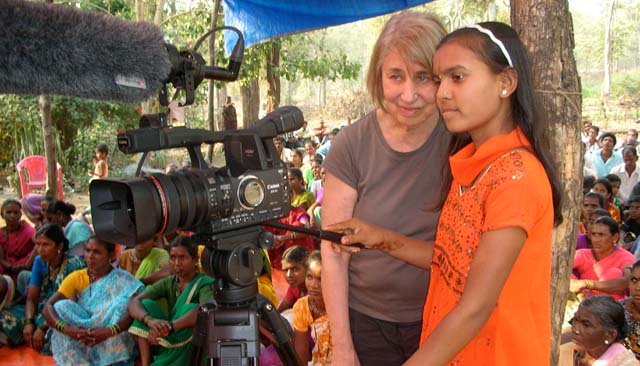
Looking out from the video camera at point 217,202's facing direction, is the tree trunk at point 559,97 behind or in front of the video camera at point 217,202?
behind

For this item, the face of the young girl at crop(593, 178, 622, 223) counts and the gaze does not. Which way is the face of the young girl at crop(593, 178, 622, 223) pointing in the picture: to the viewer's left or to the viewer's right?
to the viewer's left

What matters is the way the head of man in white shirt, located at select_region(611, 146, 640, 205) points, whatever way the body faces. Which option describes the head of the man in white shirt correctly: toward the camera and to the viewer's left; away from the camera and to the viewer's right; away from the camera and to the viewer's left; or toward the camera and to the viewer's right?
toward the camera and to the viewer's left

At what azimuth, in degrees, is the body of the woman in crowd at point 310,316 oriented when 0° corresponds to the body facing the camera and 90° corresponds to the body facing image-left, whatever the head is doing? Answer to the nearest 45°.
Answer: approximately 0°

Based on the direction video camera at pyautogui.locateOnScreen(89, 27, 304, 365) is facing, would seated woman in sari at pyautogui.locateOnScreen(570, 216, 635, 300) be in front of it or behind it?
behind

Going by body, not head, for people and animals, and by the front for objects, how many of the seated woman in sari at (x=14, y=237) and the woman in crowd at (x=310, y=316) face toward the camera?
2

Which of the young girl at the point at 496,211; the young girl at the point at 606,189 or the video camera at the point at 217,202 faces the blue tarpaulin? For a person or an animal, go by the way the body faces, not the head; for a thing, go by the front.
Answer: the young girl at the point at 606,189

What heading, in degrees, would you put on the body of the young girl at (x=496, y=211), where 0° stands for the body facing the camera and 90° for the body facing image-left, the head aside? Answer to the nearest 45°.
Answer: approximately 45°

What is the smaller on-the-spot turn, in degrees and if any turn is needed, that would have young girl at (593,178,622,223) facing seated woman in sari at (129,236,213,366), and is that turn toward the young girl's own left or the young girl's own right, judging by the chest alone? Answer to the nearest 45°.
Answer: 0° — they already face them

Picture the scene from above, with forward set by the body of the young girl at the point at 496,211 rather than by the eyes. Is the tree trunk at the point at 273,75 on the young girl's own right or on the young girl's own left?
on the young girl's own right

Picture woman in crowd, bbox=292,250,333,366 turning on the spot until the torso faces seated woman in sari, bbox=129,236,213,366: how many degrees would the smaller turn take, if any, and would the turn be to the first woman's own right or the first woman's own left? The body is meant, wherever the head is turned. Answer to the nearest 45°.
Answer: approximately 90° to the first woman's own right
